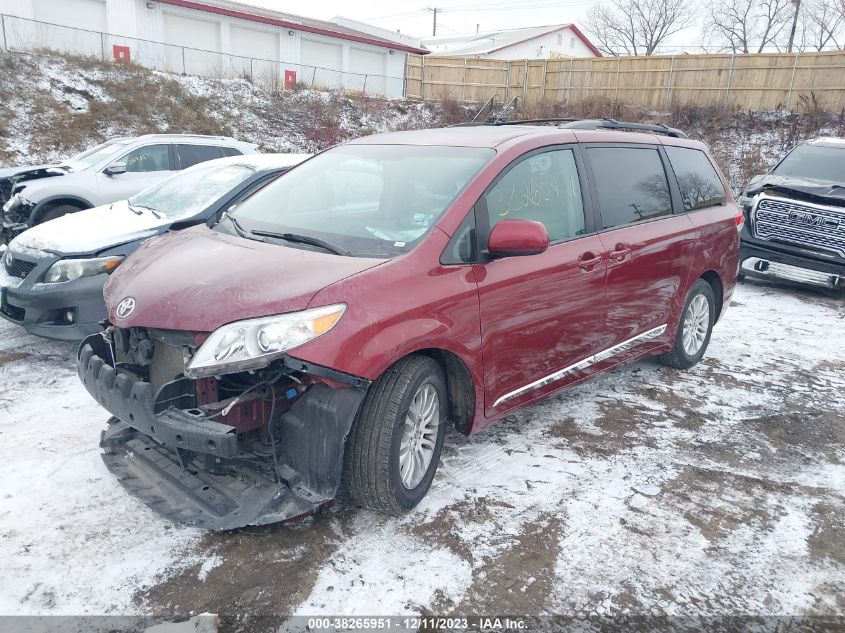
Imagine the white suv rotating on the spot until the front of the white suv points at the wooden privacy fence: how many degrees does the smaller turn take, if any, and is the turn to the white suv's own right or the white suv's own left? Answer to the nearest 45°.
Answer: approximately 180°

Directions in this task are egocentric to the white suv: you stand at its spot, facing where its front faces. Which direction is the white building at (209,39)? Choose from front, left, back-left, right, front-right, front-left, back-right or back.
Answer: back-right

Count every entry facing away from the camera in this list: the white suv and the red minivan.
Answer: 0

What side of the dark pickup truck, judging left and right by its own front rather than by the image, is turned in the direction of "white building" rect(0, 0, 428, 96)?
right

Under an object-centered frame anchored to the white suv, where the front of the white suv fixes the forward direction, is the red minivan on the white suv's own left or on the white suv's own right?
on the white suv's own left

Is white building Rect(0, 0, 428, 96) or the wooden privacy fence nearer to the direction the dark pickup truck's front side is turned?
the white building

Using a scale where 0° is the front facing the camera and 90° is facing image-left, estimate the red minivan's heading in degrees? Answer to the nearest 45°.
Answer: approximately 45°

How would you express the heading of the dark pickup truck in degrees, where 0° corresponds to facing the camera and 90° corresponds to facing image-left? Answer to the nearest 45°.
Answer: approximately 45°

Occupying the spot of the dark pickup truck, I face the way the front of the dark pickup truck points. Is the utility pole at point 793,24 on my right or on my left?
on my right

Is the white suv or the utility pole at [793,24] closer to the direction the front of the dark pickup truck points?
the white suv

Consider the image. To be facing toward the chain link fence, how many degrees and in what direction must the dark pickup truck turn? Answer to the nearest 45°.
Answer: approximately 45° to its right
